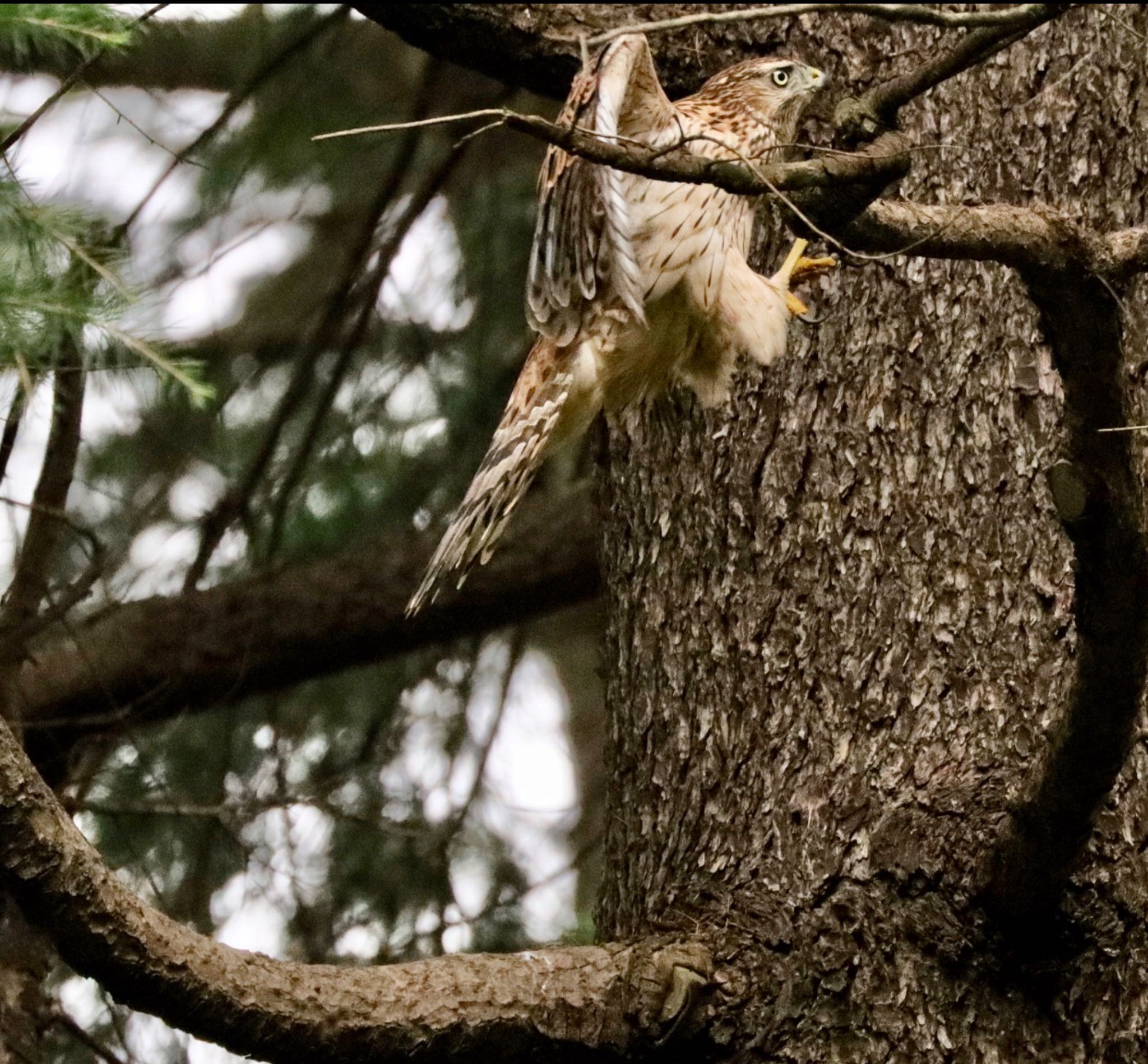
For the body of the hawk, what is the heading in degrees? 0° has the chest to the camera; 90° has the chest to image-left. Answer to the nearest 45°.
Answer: approximately 270°
